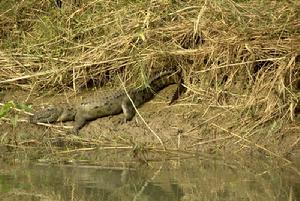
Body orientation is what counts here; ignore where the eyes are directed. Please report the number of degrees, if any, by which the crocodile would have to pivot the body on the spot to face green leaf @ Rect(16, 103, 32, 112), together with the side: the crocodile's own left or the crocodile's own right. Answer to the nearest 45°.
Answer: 0° — it already faces it

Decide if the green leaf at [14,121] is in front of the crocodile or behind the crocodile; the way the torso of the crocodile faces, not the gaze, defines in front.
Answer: in front

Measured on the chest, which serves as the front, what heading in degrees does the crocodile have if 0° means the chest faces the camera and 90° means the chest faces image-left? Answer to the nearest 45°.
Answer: approximately 90°

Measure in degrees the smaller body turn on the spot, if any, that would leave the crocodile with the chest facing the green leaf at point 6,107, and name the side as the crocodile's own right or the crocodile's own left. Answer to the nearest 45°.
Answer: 0° — it already faces it
